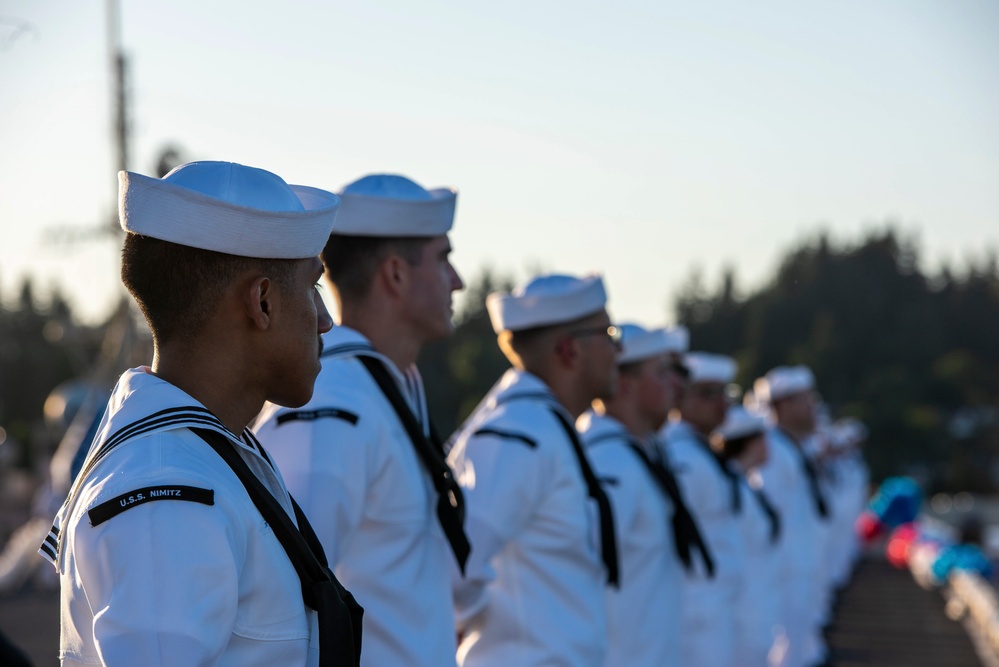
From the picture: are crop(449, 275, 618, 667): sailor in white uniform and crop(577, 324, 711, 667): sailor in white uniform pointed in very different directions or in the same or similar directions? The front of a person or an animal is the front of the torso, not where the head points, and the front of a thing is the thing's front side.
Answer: same or similar directions

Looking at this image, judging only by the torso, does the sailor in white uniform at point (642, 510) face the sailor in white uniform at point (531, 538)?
no

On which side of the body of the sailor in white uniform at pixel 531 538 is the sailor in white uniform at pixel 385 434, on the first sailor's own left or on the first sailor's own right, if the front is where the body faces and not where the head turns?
on the first sailor's own right

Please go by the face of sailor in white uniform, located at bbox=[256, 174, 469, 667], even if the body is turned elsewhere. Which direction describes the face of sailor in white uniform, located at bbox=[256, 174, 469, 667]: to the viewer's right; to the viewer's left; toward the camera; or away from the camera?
to the viewer's right

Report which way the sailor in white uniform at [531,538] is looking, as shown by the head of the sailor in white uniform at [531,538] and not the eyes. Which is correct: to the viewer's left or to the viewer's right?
to the viewer's right

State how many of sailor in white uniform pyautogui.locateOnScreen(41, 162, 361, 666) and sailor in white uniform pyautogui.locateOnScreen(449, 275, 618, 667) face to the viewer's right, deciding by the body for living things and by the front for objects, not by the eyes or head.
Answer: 2

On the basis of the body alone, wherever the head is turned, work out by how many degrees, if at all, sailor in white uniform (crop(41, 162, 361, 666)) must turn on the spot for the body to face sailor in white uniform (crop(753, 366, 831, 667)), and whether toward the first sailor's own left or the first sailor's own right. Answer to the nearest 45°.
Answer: approximately 45° to the first sailor's own left

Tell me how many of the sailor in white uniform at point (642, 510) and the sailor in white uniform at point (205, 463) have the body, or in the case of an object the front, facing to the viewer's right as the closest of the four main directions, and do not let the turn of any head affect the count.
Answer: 2

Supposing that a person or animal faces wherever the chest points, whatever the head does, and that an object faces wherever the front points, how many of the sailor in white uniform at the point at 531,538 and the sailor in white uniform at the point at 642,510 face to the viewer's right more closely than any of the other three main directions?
2

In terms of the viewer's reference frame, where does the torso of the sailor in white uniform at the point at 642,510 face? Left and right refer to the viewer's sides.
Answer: facing to the right of the viewer

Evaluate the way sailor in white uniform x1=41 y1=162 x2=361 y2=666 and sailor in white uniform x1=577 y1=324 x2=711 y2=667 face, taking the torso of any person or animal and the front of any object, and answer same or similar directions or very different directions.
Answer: same or similar directions

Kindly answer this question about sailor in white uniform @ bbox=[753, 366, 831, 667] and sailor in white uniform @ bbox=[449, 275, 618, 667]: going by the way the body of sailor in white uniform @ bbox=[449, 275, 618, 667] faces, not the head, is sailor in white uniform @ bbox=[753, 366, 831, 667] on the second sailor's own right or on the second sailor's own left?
on the second sailor's own left

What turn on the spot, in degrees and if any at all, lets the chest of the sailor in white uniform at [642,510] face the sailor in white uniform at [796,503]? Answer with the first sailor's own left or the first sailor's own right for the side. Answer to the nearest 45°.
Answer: approximately 90° to the first sailor's own left

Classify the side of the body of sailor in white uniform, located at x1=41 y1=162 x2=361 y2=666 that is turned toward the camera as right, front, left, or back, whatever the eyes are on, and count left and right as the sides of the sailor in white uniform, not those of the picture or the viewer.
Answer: right

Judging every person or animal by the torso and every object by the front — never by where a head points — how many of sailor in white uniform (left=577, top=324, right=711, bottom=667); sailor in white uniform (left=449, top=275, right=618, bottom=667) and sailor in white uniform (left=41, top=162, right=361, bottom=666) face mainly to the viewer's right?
3

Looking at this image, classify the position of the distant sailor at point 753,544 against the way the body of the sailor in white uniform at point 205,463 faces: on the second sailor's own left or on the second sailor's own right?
on the second sailor's own left

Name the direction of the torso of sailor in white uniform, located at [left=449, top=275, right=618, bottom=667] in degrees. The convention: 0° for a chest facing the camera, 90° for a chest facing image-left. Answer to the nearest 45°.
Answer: approximately 270°
